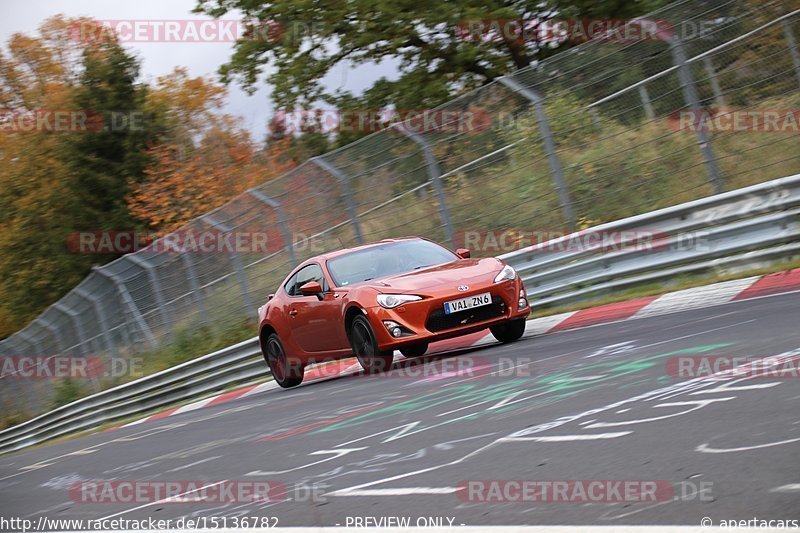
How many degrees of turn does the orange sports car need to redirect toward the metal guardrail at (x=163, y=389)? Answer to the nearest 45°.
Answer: approximately 180°

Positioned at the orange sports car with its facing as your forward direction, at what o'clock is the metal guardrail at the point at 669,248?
The metal guardrail is roughly at 10 o'clock from the orange sports car.

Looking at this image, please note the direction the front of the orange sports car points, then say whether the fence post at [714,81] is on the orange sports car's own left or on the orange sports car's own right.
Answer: on the orange sports car's own left

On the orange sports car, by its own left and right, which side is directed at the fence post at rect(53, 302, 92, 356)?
back

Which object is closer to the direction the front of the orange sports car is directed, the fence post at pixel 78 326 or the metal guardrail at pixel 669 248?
the metal guardrail

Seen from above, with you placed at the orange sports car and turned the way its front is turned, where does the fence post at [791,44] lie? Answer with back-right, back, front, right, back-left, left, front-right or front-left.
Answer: front-left

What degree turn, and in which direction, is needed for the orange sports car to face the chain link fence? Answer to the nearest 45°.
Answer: approximately 90° to its left

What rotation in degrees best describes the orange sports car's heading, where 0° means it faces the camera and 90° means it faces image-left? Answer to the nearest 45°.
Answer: approximately 315°
